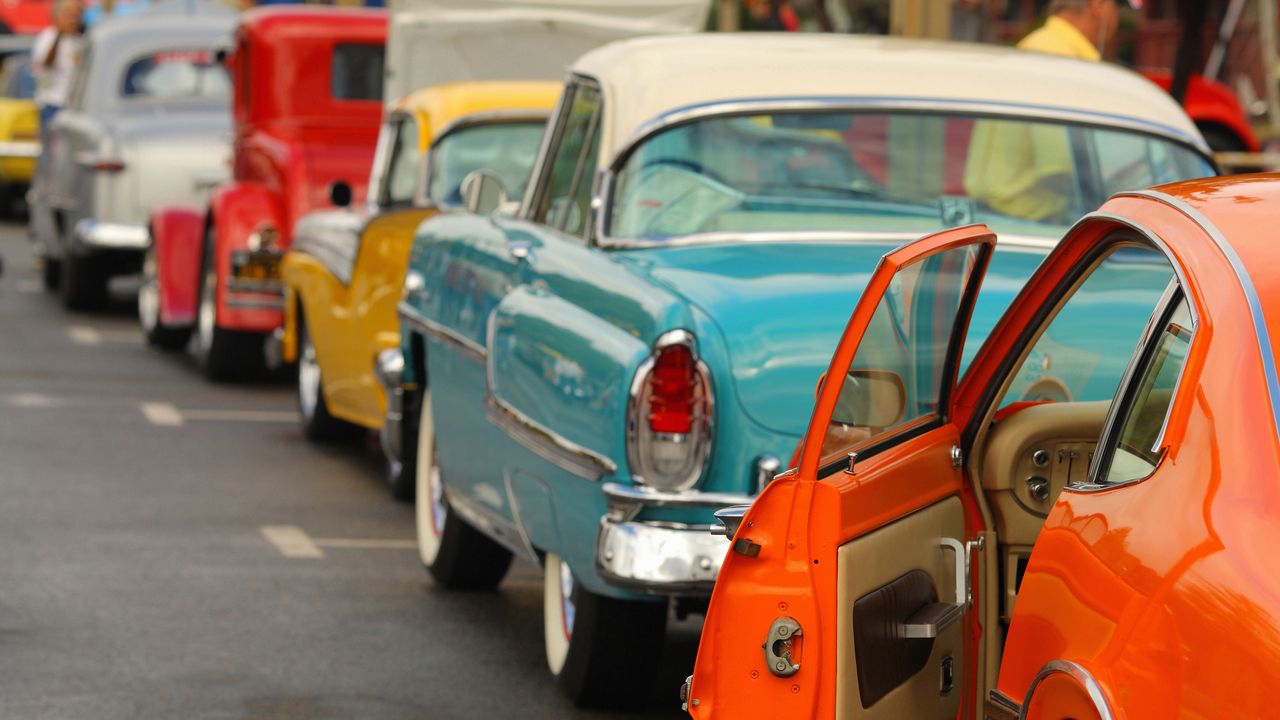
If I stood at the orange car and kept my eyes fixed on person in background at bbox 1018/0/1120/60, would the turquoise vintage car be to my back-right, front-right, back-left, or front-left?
front-left

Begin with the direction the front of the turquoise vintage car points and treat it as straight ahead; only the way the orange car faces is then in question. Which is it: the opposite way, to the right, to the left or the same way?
the same way

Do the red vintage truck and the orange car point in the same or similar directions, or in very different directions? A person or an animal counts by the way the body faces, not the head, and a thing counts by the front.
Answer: same or similar directions

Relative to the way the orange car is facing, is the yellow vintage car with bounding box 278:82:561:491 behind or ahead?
ahead

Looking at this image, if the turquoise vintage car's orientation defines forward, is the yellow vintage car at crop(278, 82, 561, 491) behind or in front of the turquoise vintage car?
in front

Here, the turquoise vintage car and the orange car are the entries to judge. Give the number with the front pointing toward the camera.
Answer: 0

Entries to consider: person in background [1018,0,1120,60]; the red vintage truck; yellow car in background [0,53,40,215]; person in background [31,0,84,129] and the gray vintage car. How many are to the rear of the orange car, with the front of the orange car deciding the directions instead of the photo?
0

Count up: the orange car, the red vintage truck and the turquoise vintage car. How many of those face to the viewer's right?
0

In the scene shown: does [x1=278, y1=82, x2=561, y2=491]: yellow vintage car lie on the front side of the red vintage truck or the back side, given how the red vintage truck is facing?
on the back side

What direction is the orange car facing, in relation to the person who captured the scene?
facing away from the viewer and to the left of the viewer

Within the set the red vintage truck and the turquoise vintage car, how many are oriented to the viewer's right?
0

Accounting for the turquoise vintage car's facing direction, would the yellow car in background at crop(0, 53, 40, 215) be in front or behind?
in front

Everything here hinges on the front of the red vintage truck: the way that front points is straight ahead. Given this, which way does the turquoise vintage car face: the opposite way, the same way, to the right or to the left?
the same way

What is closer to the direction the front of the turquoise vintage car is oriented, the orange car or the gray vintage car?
the gray vintage car

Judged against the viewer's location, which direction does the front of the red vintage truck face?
facing away from the viewer and to the left of the viewer

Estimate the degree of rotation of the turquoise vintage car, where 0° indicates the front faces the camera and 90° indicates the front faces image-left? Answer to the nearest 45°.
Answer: approximately 135°

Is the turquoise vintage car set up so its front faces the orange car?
no

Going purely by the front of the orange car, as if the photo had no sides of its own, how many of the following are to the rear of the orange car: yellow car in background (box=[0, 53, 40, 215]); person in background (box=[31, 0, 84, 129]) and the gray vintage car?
0

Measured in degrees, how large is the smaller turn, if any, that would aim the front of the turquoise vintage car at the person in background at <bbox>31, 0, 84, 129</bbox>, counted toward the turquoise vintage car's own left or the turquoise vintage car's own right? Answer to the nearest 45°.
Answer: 0° — it already faces them

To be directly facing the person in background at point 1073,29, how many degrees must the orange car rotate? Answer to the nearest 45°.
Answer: approximately 45° to its right
